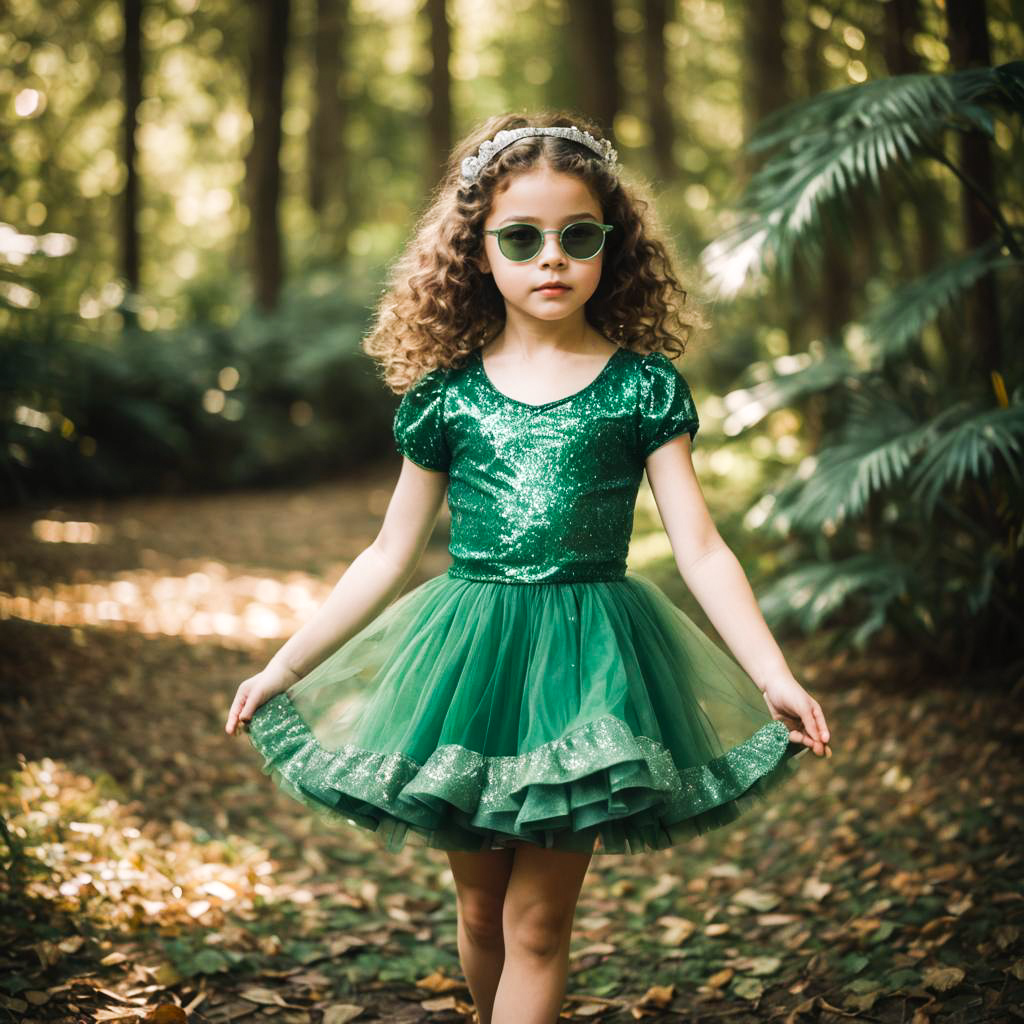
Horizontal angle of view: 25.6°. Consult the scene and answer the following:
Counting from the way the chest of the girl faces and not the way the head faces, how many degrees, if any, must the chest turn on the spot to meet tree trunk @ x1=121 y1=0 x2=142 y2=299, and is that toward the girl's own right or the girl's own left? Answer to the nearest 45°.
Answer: approximately 180°

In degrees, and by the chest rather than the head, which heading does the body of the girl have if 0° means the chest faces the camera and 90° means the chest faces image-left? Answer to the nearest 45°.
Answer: approximately 0°

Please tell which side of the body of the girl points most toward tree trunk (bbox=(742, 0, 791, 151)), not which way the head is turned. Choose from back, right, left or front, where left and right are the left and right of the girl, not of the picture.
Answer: back
